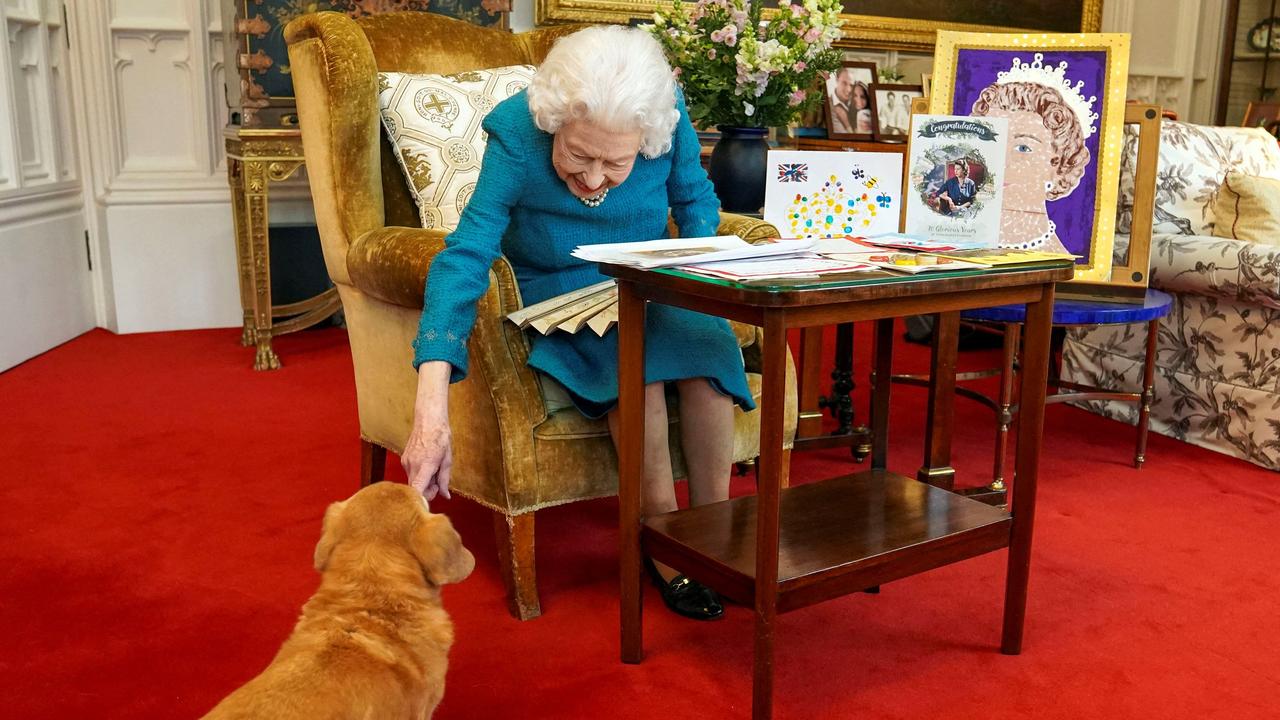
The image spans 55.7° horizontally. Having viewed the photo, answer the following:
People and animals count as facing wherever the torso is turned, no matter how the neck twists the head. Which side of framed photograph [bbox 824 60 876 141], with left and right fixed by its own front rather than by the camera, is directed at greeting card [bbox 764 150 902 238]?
front

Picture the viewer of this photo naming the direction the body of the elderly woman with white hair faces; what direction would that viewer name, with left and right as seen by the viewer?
facing the viewer

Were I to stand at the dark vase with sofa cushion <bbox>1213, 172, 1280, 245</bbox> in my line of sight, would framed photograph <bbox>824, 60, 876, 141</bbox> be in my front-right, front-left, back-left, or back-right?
front-left

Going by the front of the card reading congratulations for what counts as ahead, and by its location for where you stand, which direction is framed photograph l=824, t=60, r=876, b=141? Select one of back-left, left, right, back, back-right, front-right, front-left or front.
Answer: back

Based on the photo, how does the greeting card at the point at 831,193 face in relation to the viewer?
toward the camera

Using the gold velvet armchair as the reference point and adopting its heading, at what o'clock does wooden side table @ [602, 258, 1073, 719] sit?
The wooden side table is roughly at 12 o'clock from the gold velvet armchair.

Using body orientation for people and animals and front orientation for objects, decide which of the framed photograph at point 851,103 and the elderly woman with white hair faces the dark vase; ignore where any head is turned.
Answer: the framed photograph

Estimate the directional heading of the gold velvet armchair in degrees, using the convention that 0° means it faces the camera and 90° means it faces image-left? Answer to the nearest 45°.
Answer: approximately 315°

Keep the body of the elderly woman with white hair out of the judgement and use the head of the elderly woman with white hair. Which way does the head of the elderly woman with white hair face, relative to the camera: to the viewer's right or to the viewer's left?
to the viewer's left

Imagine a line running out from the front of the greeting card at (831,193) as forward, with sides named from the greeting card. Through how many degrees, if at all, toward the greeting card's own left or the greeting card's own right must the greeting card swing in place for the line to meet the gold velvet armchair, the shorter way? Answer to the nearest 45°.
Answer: approximately 90° to the greeting card's own right

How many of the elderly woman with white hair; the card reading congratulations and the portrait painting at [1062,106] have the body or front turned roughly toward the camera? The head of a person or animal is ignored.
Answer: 3

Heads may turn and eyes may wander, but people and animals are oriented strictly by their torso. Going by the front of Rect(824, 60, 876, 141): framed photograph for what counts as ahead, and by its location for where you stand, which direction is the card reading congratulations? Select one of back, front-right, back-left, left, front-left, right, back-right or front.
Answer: front

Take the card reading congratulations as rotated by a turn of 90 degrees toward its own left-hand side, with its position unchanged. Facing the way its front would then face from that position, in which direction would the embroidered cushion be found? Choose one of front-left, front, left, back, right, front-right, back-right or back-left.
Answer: back
